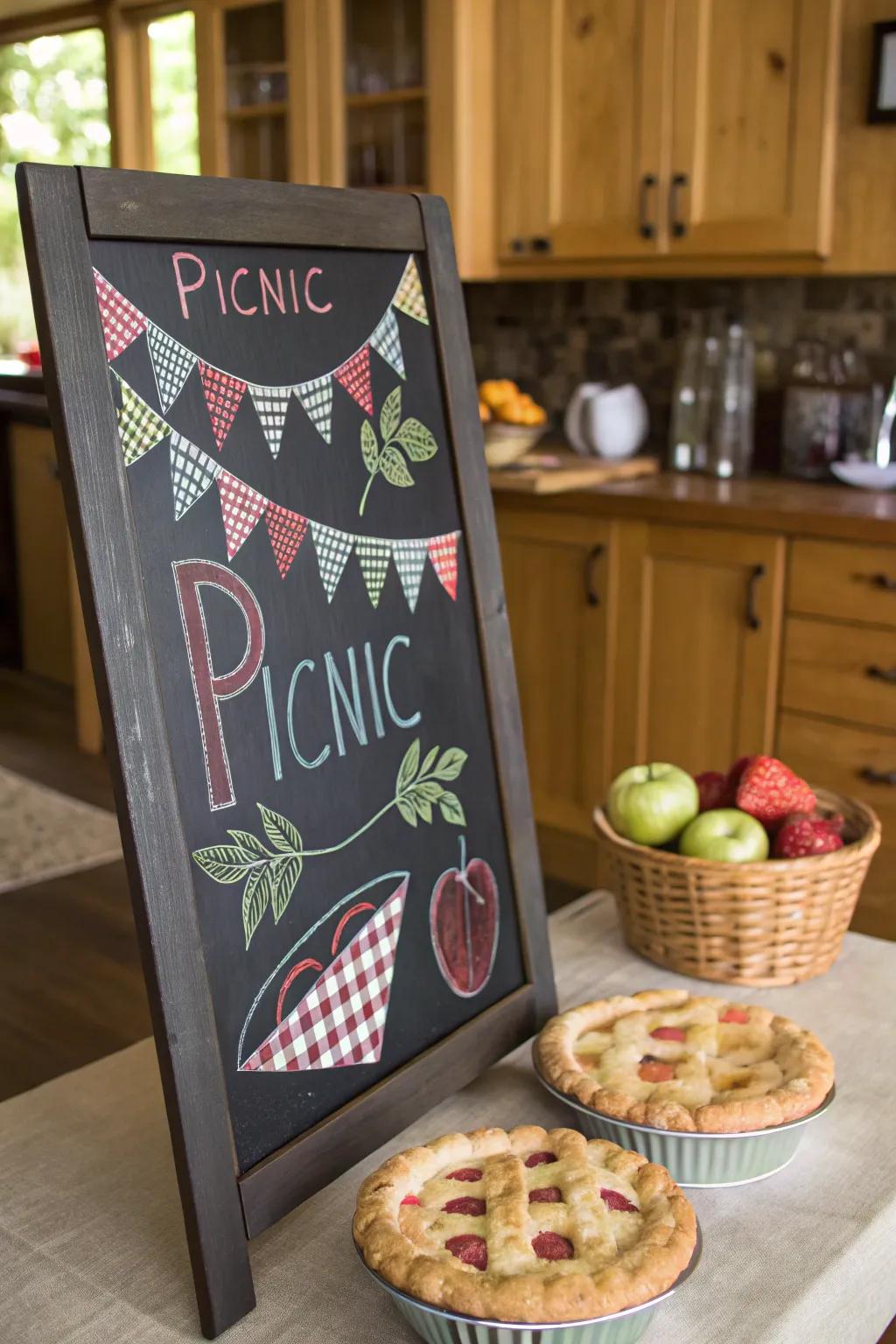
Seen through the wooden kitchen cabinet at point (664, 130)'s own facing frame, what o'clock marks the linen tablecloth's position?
The linen tablecloth is roughly at 12 o'clock from the wooden kitchen cabinet.

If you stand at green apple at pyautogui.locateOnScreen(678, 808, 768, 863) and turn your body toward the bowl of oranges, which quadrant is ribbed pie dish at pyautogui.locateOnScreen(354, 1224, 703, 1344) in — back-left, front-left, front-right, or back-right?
back-left

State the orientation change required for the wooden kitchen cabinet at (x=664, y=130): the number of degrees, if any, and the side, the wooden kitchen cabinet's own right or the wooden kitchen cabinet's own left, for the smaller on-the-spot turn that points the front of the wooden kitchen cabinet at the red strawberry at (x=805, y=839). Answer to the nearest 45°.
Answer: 0° — it already faces it

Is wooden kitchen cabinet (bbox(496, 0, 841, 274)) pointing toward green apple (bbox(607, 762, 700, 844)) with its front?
yes

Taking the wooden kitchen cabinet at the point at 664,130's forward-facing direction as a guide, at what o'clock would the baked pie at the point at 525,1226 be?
The baked pie is roughly at 12 o'clock from the wooden kitchen cabinet.

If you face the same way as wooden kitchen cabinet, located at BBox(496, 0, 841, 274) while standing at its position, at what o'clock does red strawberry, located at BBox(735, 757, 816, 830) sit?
The red strawberry is roughly at 12 o'clock from the wooden kitchen cabinet.

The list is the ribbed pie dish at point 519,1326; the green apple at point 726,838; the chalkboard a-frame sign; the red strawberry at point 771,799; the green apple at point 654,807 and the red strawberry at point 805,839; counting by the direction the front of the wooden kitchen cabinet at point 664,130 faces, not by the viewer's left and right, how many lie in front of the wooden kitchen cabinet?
6

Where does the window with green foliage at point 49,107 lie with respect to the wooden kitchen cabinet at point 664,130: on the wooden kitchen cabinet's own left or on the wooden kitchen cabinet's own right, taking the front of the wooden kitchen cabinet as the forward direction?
on the wooden kitchen cabinet's own right

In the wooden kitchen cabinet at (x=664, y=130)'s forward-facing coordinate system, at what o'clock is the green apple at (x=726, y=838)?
The green apple is roughly at 12 o'clock from the wooden kitchen cabinet.

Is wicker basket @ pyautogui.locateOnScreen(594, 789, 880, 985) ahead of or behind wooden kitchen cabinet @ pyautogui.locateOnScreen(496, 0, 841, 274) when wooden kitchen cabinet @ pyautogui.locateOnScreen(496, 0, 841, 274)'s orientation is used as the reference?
ahead

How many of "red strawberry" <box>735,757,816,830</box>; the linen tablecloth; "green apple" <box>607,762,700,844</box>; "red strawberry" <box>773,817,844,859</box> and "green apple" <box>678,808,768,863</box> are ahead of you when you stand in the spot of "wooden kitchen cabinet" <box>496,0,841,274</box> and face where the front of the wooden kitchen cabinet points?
5

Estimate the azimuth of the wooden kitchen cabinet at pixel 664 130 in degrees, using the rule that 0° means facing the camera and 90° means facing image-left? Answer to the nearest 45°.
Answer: approximately 0°

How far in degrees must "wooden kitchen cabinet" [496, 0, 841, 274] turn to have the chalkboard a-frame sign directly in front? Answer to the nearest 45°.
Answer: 0° — it already faces it

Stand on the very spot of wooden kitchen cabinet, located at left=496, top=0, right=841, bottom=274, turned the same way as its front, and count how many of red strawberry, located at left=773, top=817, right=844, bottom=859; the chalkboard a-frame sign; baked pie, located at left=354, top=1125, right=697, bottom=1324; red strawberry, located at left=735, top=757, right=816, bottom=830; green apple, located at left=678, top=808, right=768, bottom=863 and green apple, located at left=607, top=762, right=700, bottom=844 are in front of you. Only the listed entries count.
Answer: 6
